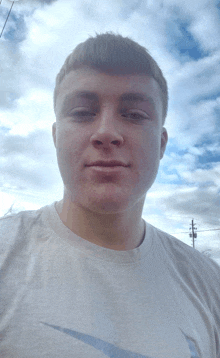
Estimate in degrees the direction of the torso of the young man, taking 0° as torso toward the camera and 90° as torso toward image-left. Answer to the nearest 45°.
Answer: approximately 0°
